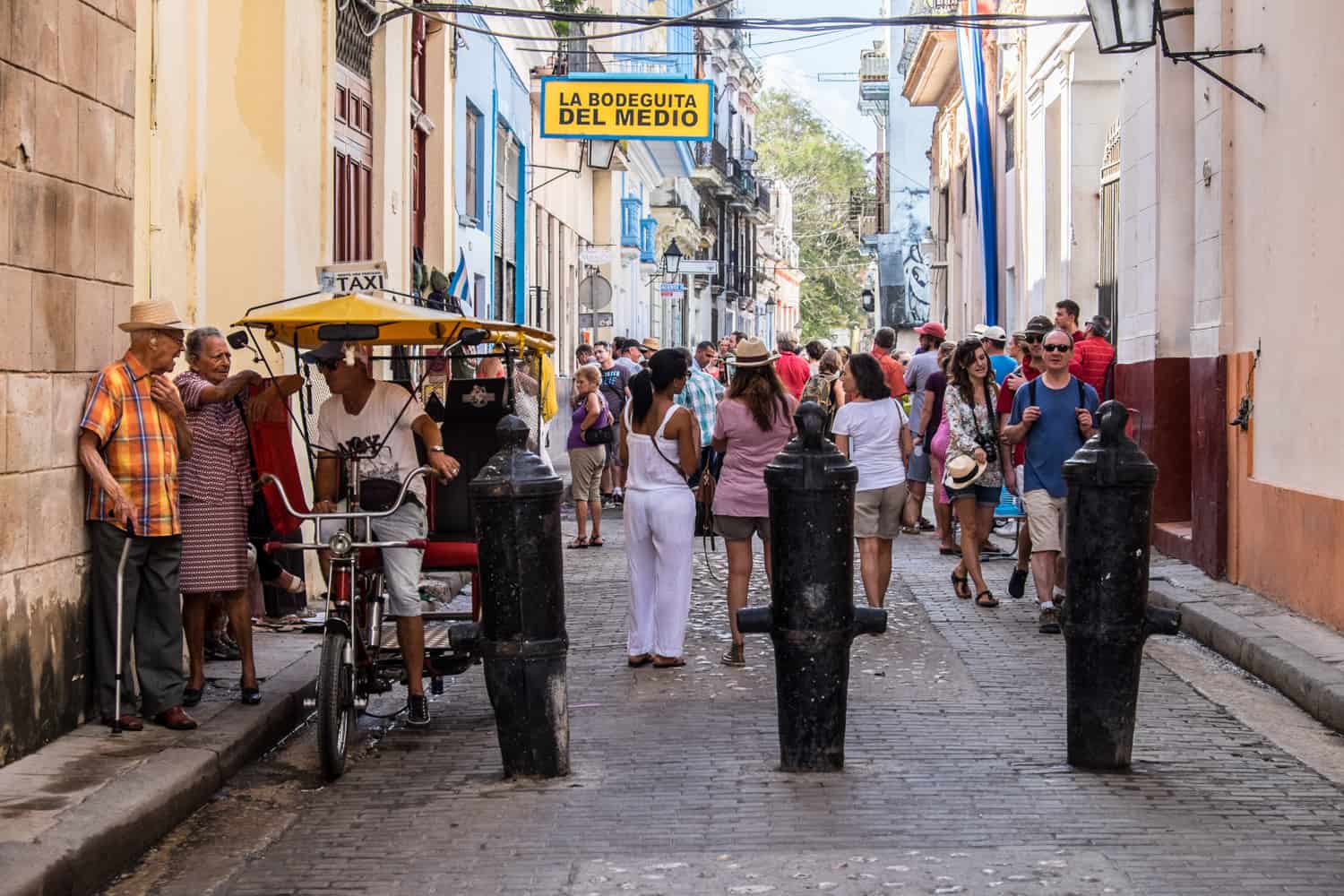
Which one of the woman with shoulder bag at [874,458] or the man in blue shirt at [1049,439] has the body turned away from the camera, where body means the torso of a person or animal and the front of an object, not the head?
the woman with shoulder bag

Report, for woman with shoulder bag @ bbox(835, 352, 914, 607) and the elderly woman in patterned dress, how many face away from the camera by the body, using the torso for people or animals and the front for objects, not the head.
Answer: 1

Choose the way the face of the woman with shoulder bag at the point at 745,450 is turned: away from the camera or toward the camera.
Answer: away from the camera

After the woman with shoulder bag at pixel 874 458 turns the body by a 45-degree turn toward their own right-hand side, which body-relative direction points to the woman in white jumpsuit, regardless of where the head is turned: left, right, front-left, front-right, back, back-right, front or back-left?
back

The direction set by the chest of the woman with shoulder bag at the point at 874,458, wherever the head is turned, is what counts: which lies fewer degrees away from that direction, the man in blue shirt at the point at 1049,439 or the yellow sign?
the yellow sign

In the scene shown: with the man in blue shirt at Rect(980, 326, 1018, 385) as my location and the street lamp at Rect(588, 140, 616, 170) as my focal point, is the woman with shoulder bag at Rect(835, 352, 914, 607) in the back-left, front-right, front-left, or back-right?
back-left

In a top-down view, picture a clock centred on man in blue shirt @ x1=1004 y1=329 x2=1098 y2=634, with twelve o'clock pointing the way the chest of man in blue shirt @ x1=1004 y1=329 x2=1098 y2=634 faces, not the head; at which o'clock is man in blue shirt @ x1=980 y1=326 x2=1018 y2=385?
man in blue shirt @ x1=980 y1=326 x2=1018 y2=385 is roughly at 6 o'clock from man in blue shirt @ x1=1004 y1=329 x2=1098 y2=634.

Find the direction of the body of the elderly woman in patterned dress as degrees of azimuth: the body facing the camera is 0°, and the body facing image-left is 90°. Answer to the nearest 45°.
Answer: approximately 315°

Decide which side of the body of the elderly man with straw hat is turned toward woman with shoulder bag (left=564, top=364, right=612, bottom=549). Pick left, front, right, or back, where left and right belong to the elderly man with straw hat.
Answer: left

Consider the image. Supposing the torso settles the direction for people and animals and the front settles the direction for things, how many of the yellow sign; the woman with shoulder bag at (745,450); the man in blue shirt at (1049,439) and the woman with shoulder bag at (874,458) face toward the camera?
2

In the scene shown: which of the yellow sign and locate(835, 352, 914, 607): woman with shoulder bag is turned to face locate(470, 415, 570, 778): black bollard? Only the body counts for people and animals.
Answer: the yellow sign

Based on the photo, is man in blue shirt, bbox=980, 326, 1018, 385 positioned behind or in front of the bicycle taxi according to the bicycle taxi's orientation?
behind

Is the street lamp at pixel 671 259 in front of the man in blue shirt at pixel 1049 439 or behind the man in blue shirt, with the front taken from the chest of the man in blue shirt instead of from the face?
behind

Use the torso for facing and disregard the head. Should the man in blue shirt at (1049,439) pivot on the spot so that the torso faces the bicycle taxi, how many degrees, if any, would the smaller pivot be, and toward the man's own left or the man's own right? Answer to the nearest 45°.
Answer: approximately 45° to the man's own right

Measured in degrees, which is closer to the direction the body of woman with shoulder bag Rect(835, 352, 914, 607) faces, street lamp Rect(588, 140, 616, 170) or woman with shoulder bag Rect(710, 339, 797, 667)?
the street lamp

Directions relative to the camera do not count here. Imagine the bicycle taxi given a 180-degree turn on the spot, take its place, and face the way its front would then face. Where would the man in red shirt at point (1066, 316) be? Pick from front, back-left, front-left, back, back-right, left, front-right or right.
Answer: front-right

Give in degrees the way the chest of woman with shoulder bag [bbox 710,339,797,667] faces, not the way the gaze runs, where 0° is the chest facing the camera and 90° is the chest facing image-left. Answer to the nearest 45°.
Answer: approximately 180°
